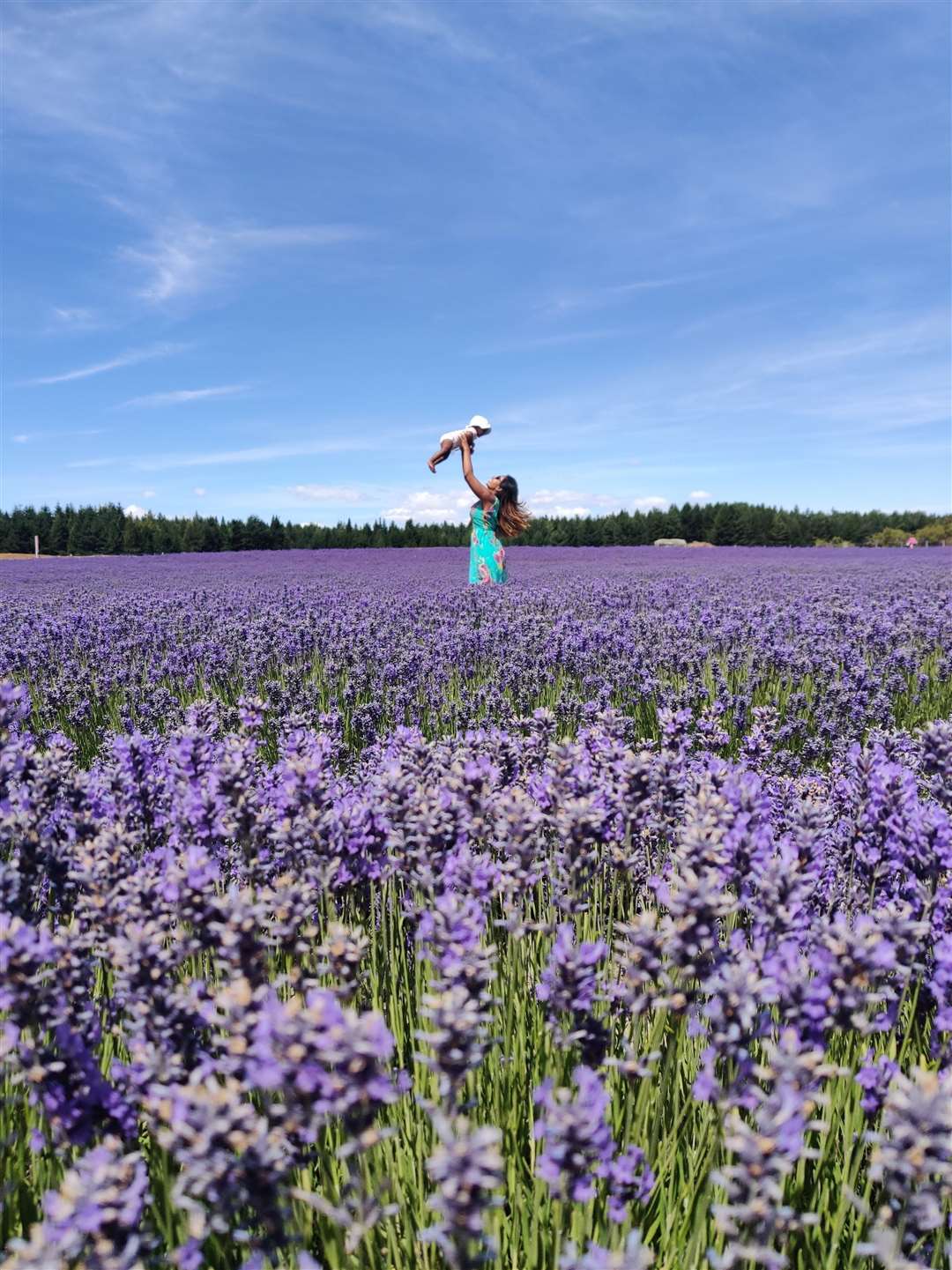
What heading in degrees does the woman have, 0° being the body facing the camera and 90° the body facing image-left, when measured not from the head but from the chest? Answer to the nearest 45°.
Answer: approximately 90°

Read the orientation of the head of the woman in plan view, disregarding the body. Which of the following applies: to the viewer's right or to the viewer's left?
to the viewer's left
